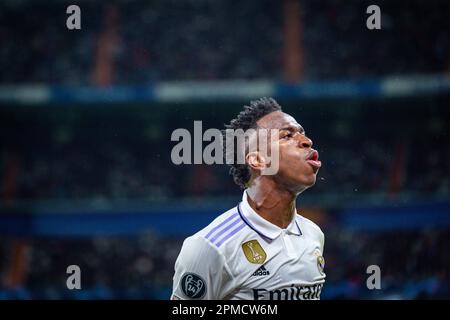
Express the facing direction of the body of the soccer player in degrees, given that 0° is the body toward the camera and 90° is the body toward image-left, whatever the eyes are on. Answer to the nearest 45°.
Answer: approximately 315°

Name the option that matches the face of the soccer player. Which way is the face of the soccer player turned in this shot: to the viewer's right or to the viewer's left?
to the viewer's right
